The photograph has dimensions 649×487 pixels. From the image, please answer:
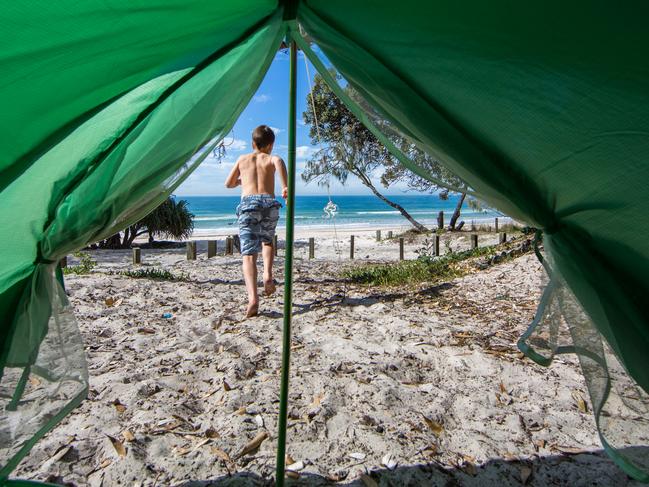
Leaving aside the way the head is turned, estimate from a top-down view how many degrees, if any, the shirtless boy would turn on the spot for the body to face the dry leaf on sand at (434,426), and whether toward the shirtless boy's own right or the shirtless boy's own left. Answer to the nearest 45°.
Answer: approximately 180°

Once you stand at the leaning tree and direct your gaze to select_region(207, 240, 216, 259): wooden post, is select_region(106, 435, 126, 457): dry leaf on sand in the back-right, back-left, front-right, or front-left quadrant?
front-left

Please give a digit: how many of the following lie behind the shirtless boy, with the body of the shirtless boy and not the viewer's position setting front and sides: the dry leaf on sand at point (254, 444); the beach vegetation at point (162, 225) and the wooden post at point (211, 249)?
1

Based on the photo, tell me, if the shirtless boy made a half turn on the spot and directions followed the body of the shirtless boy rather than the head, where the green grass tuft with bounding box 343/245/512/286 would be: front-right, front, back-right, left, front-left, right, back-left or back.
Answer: back-left

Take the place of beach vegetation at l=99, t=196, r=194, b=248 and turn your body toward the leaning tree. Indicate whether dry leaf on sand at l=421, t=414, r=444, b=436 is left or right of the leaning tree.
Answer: right

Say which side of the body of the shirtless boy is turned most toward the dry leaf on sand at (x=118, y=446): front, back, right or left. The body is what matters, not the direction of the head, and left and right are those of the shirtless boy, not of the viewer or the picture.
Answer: back

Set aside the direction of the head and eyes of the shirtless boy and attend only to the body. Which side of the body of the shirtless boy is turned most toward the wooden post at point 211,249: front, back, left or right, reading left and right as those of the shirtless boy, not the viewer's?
front

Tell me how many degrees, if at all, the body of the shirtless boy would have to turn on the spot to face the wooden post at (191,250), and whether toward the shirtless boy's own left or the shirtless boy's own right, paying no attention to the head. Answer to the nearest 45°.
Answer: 0° — they already face it

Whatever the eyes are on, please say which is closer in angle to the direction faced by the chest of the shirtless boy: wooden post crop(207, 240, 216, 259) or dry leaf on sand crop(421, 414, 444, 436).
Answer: the wooden post

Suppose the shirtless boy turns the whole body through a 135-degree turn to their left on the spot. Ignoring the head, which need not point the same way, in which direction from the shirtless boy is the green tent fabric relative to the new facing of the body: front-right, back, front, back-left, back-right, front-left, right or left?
front-left

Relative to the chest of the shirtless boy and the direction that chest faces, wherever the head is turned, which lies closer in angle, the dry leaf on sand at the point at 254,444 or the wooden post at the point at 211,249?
the wooden post

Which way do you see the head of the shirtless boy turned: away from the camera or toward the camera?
away from the camera

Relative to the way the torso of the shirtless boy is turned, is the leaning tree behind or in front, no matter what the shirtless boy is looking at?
in front

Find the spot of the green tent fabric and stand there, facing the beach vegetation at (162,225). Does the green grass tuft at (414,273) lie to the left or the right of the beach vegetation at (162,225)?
right

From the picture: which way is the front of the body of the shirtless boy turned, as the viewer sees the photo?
away from the camera
